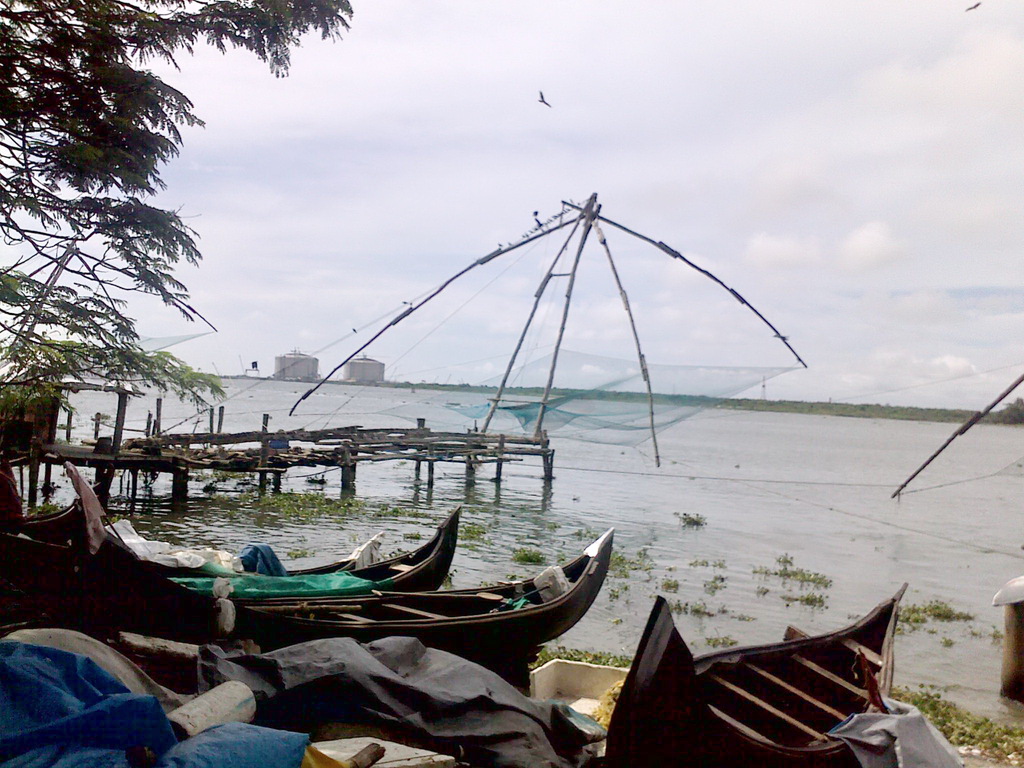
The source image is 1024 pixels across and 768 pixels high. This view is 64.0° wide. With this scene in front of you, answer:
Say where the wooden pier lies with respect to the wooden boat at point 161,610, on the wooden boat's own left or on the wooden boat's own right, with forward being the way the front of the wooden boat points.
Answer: on the wooden boat's own left

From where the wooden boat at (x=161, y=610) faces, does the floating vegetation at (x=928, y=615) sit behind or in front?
in front

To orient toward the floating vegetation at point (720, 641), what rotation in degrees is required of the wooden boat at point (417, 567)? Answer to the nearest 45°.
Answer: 0° — it already faces it

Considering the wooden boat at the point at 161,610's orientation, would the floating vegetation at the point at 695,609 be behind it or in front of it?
in front

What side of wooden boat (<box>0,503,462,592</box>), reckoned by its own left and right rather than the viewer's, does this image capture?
right

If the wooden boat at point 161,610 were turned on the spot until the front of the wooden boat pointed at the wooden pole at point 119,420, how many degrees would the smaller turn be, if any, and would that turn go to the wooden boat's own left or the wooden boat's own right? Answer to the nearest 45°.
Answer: approximately 90° to the wooden boat's own left

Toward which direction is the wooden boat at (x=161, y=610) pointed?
to the viewer's right

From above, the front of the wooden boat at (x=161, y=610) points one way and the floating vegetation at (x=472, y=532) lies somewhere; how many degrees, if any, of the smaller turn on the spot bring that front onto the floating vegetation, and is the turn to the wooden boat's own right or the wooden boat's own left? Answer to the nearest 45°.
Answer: approximately 45° to the wooden boat's own left
